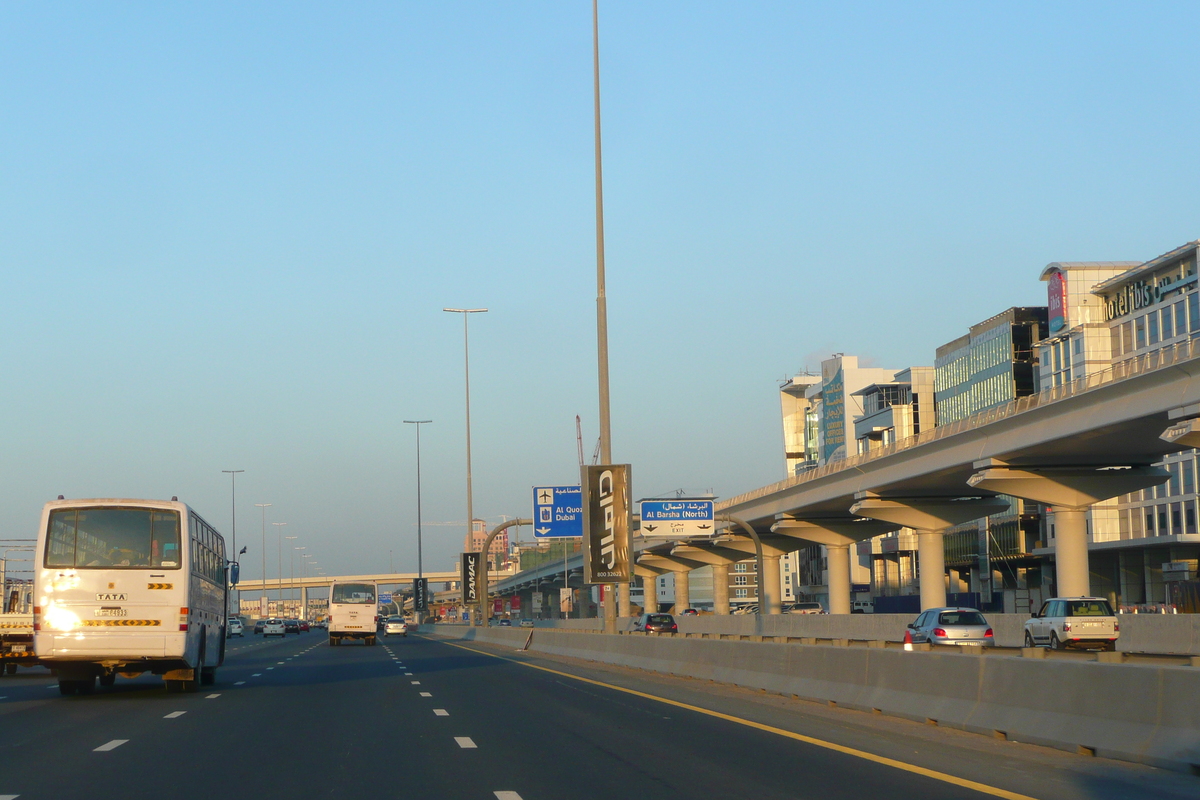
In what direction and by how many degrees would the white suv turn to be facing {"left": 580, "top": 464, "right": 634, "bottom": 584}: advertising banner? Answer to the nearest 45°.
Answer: approximately 90° to its left

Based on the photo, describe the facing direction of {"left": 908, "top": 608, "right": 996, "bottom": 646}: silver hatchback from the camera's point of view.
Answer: facing away from the viewer and to the left of the viewer

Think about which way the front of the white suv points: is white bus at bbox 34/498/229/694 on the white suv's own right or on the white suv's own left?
on the white suv's own left

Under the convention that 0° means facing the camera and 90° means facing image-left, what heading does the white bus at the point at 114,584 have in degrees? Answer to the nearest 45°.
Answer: approximately 180°

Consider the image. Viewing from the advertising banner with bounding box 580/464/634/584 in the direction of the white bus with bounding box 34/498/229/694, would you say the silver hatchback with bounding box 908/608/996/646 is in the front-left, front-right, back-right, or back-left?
back-left
